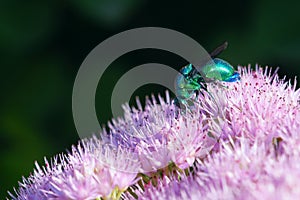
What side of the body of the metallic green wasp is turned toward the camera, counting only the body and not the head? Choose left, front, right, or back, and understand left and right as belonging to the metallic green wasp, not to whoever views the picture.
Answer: left
